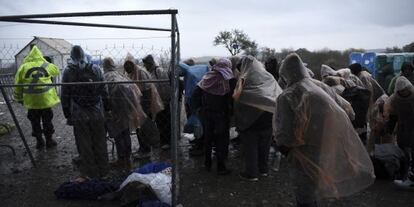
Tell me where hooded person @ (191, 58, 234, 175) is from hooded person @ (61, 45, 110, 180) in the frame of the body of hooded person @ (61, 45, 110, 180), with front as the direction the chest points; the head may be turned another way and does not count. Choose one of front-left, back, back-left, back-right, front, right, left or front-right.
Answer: right

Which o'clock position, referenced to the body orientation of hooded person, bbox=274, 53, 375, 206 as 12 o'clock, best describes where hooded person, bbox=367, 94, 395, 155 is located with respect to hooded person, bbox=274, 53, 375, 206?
hooded person, bbox=367, 94, 395, 155 is roughly at 2 o'clock from hooded person, bbox=274, 53, 375, 206.

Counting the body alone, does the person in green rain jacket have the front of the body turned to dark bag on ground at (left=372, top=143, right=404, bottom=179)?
no

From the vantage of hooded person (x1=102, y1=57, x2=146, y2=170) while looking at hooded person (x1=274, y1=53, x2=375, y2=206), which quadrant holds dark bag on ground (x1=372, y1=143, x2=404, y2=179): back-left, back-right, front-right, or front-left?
front-left

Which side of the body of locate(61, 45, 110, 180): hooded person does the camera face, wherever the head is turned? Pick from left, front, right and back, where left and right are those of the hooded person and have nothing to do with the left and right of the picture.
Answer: back

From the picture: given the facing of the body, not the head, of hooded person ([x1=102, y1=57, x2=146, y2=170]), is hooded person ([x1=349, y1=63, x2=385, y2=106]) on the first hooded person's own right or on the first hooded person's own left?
on the first hooded person's own right

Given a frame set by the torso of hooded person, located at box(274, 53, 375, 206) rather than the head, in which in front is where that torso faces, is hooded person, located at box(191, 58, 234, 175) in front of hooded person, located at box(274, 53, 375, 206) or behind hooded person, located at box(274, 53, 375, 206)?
in front

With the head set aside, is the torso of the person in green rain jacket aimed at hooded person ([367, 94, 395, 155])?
no

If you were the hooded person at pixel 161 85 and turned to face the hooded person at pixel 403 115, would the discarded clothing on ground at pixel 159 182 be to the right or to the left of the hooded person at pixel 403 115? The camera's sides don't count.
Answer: right

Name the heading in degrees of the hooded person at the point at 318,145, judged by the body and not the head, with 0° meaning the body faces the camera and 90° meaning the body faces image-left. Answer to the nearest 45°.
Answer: approximately 135°

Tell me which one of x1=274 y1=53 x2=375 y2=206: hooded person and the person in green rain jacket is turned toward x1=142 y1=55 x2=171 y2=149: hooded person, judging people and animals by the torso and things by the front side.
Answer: x1=274 y1=53 x2=375 y2=206: hooded person
